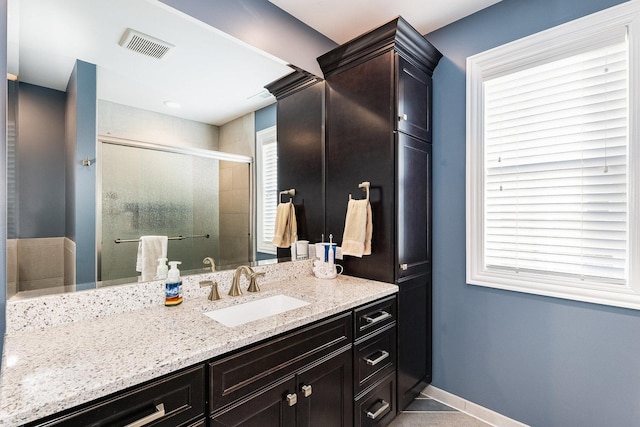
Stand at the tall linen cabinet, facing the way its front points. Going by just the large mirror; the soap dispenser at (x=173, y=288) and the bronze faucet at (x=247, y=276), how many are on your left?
0

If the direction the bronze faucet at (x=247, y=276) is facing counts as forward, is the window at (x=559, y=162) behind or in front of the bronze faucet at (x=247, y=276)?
in front

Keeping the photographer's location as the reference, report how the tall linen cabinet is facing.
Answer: facing the viewer and to the right of the viewer

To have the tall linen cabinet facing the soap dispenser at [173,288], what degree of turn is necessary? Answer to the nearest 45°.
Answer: approximately 90° to its right

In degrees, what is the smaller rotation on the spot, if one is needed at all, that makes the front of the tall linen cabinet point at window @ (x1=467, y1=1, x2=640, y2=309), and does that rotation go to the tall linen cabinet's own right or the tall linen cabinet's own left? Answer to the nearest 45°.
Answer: approximately 45° to the tall linen cabinet's own left

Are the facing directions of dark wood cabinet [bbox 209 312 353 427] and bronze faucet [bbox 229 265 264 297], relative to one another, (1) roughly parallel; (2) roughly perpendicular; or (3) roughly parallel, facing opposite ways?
roughly parallel

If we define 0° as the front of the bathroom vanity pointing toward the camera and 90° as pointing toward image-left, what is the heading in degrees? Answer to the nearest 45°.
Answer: approximately 315°

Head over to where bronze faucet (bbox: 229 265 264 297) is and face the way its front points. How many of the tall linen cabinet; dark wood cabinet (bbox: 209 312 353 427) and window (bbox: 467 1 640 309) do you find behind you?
0

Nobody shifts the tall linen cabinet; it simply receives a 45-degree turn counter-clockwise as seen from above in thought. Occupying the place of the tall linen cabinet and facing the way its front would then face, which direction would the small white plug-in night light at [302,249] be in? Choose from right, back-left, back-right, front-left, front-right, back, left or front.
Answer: back

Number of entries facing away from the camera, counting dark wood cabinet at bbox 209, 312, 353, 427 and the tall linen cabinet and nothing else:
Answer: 0

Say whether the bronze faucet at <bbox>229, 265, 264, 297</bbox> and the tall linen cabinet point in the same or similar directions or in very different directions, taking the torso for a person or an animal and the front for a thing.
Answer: same or similar directions

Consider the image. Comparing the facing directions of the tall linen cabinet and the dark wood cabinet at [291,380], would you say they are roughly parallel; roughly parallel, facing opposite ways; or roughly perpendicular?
roughly parallel

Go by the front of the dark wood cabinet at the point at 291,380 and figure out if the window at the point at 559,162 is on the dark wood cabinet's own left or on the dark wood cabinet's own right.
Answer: on the dark wood cabinet's own left

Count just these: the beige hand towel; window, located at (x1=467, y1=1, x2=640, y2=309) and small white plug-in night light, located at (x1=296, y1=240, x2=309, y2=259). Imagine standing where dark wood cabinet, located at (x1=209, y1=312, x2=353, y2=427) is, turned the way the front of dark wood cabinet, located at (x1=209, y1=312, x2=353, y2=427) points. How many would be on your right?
0

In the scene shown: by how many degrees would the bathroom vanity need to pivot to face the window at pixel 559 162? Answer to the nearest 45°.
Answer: approximately 45° to its left

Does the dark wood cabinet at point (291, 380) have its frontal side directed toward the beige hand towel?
no

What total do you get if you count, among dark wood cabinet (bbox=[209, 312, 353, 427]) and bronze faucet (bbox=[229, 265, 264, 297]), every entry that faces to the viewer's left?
0

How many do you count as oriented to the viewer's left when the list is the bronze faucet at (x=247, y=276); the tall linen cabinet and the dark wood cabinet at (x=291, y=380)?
0
